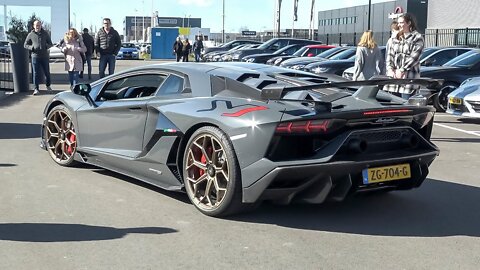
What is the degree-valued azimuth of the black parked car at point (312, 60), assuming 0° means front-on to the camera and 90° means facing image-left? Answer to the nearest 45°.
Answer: approximately 45°

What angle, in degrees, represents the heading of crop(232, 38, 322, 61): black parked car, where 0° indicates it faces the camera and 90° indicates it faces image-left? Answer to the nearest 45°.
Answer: approximately 45°

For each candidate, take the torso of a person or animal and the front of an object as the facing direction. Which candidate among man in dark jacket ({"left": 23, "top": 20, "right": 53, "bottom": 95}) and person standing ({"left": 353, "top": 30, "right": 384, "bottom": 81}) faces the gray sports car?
the man in dark jacket

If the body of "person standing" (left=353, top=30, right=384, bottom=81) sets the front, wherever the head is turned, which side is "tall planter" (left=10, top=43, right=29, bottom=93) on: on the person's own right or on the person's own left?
on the person's own left

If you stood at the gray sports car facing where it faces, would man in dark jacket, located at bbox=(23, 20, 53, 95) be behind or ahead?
ahead

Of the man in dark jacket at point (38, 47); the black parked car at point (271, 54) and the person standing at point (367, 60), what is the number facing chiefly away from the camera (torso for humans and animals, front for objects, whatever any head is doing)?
1

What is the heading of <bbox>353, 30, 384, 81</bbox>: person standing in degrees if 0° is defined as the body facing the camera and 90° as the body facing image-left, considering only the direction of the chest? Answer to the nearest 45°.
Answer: approximately 180°

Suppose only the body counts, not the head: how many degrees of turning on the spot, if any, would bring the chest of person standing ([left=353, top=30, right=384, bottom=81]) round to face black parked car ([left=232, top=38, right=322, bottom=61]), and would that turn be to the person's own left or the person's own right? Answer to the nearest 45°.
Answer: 0° — they already face it

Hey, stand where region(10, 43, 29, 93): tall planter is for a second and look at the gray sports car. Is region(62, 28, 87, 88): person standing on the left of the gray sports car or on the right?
left

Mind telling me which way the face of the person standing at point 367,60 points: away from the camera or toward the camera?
away from the camera

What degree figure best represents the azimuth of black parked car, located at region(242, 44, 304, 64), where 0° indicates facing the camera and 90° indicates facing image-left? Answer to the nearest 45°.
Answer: approximately 45°

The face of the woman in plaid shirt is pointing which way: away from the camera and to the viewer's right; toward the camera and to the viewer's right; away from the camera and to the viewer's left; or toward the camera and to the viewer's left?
toward the camera and to the viewer's left

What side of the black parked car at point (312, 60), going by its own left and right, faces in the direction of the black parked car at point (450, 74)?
left
